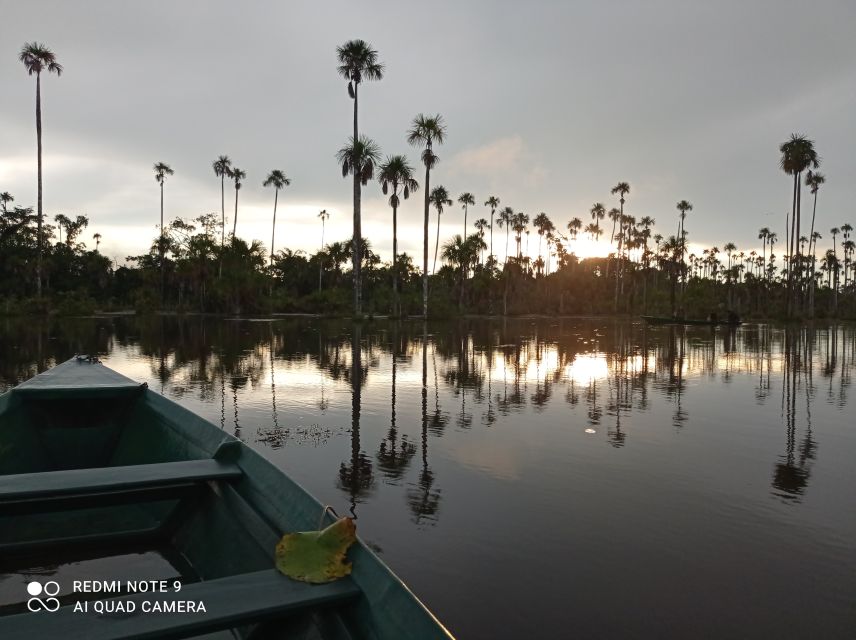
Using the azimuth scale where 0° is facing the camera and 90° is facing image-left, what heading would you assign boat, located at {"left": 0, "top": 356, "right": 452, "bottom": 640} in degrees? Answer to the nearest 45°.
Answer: approximately 180°
